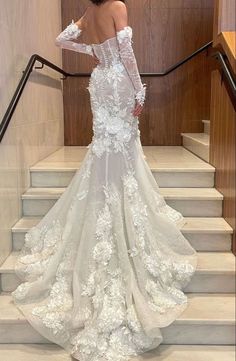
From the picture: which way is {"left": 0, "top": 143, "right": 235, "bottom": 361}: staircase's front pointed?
toward the camera
